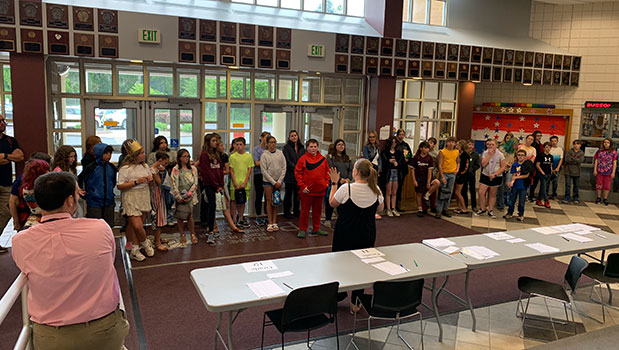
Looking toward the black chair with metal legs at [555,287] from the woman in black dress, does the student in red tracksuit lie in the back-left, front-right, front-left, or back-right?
back-left

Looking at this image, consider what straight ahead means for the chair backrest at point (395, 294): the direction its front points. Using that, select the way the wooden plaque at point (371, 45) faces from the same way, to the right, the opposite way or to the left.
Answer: the opposite way

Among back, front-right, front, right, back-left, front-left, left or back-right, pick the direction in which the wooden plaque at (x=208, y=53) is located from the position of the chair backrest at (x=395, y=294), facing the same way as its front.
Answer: front-left

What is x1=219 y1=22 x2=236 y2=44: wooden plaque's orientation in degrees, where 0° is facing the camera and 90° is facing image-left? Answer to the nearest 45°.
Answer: approximately 0°

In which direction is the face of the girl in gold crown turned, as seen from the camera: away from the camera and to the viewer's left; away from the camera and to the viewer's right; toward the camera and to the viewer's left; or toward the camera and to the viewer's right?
toward the camera and to the viewer's right

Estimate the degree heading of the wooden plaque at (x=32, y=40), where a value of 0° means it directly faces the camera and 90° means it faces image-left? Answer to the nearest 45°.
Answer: approximately 0°

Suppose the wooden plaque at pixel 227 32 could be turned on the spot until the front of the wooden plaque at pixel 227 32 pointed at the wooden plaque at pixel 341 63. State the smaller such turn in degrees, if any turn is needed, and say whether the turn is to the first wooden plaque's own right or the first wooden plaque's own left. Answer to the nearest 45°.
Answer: approximately 90° to the first wooden plaque's own left
